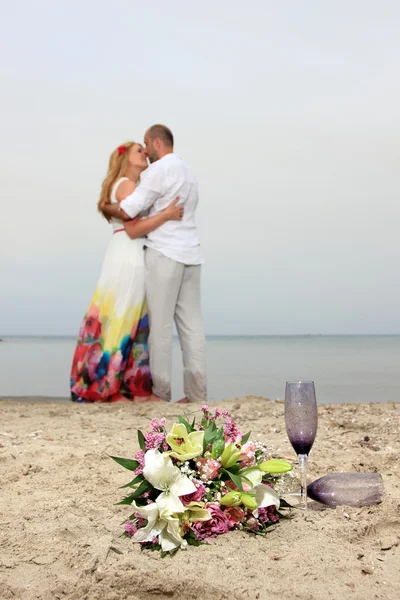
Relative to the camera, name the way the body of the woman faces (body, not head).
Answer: to the viewer's right

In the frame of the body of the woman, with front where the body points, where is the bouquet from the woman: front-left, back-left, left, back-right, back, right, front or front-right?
right

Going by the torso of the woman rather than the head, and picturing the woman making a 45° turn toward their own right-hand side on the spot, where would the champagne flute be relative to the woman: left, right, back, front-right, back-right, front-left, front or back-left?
front-right
